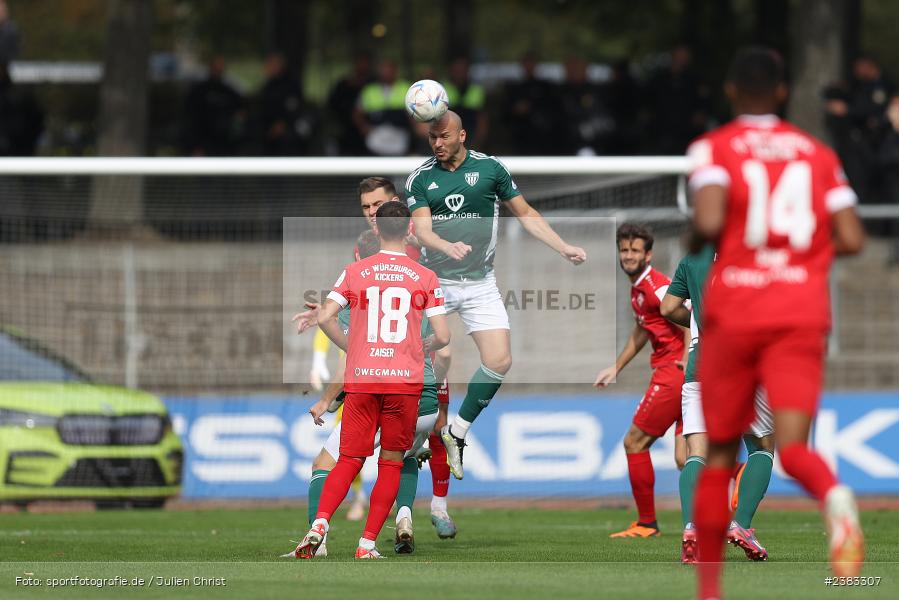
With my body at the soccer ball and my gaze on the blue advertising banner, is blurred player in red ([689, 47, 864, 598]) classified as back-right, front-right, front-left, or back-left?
back-right

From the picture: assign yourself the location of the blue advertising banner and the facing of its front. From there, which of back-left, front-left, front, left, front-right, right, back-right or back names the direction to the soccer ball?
front

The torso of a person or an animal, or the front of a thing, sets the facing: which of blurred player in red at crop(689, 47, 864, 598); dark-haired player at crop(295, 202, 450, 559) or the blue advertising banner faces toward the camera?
the blue advertising banner

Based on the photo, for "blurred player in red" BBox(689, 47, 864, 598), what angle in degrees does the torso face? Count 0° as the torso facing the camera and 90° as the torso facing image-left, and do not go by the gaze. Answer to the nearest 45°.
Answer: approximately 180°

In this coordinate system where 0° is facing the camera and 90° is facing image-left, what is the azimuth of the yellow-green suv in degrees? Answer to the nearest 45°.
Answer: approximately 315°

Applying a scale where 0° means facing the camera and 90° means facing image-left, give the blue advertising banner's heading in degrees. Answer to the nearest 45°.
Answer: approximately 0°

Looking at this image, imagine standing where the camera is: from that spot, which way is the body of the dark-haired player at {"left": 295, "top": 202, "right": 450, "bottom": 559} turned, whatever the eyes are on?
away from the camera

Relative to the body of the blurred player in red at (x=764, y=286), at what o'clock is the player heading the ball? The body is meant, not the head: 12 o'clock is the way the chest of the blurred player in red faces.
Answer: The player heading the ball is roughly at 11 o'clock from the blurred player in red.

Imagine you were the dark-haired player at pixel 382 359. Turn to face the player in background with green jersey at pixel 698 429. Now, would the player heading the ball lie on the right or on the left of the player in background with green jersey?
left

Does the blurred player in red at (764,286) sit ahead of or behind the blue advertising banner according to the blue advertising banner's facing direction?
ahead

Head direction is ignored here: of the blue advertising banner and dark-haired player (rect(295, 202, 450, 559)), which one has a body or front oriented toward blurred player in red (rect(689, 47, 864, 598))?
the blue advertising banner

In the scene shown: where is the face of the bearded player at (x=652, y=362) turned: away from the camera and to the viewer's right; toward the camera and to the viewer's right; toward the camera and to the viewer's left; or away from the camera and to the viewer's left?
toward the camera and to the viewer's left

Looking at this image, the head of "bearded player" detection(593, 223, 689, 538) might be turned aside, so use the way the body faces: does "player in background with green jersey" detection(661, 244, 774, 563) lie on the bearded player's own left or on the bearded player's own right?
on the bearded player's own left
